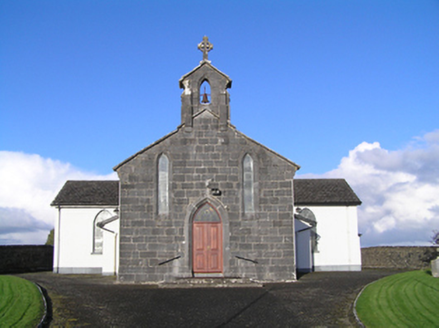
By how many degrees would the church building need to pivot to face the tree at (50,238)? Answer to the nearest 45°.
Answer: approximately 135° to its right

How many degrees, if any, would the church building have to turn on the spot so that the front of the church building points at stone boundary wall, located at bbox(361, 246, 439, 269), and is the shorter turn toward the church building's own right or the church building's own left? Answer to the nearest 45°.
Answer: approximately 135° to the church building's own left

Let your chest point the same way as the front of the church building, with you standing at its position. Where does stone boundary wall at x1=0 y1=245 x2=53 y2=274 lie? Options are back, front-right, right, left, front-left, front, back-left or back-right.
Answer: back-right

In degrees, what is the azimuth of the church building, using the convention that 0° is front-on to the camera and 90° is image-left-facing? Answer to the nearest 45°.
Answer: approximately 0°
